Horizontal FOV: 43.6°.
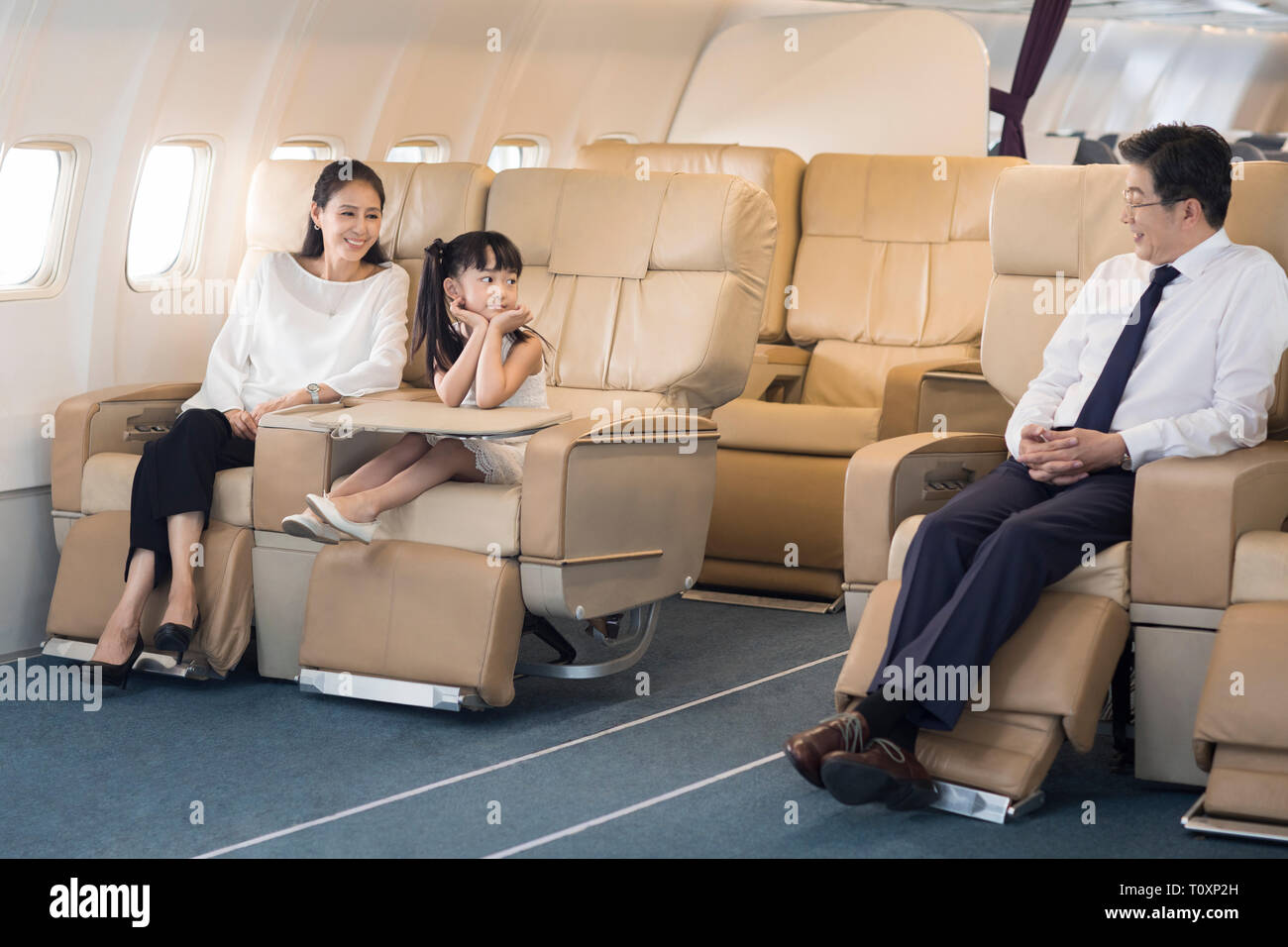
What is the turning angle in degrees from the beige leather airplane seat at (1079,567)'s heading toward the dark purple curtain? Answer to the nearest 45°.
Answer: approximately 135° to its right

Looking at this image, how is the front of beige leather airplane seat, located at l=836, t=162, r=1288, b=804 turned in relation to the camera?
facing the viewer and to the left of the viewer

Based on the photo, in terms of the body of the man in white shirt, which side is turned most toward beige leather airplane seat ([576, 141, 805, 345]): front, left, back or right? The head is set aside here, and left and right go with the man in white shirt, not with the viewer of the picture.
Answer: right

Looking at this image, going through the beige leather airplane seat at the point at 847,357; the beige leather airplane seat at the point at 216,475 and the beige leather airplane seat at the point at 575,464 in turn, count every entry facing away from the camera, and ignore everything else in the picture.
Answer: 0

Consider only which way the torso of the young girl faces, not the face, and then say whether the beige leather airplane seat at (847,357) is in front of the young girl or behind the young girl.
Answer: behind

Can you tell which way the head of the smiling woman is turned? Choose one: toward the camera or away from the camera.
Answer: toward the camera

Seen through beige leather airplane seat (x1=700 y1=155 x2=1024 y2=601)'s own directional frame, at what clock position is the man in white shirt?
The man in white shirt is roughly at 10 o'clock from the beige leather airplane seat.

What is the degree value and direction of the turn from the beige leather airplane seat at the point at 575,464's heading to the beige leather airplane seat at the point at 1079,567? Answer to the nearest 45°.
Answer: approximately 90° to its left

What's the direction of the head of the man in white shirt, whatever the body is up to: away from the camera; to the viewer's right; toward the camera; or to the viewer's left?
to the viewer's left

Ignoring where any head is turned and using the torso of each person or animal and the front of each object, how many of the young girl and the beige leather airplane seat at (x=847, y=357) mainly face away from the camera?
0
